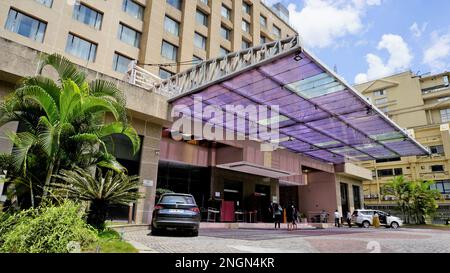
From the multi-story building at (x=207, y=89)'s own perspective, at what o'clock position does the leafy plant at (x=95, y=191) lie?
The leafy plant is roughly at 2 o'clock from the multi-story building.

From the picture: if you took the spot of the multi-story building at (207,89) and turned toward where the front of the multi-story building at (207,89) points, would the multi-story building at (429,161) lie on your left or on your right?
on your left

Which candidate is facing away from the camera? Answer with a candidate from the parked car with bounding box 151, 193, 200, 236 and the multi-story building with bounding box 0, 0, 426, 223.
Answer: the parked car

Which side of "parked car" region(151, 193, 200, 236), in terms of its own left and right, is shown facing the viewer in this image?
back

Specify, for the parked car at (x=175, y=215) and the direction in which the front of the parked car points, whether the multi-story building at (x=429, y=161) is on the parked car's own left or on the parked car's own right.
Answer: on the parked car's own right

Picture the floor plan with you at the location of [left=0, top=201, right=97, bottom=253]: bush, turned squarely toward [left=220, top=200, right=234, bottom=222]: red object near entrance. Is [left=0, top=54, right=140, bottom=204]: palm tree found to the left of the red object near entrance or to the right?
left

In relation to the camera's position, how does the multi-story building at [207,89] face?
facing the viewer and to the right of the viewer

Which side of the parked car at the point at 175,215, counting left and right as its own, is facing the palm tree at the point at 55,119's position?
left

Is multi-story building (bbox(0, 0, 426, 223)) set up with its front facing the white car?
no

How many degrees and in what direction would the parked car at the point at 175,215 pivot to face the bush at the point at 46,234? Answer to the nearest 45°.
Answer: approximately 135° to its left

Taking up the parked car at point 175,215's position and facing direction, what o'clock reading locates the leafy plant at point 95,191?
The leafy plant is roughly at 8 o'clock from the parked car.

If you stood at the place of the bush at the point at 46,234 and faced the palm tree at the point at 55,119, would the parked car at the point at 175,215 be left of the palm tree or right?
right

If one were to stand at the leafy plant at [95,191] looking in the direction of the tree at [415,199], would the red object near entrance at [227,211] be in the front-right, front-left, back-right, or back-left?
front-left

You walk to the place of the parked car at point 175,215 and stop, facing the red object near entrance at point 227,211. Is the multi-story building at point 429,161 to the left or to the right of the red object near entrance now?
right

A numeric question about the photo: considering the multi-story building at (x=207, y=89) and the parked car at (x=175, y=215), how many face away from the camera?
1

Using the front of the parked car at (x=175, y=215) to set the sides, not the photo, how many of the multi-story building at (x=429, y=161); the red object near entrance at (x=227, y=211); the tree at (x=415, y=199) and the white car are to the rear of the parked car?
0

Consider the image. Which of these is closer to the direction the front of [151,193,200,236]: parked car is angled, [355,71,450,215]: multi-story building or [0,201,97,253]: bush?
the multi-story building

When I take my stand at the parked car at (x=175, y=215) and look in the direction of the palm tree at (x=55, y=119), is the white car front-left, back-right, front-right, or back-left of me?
back-right

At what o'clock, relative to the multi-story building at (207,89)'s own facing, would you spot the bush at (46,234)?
The bush is roughly at 2 o'clock from the multi-story building.
